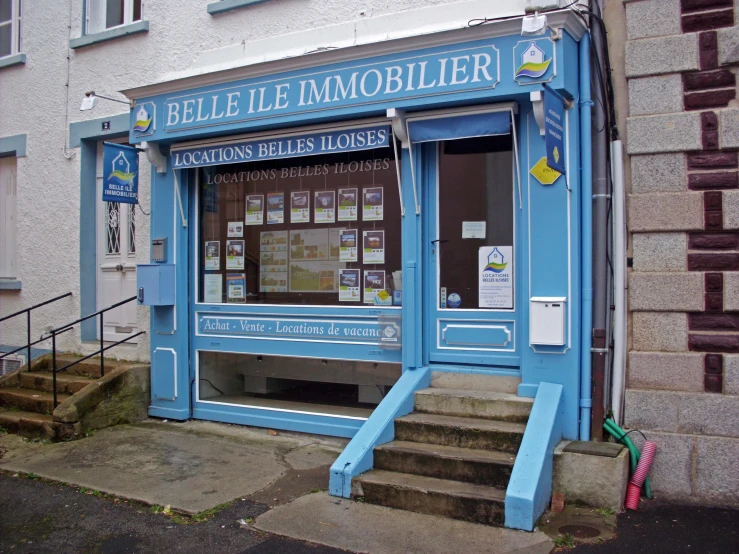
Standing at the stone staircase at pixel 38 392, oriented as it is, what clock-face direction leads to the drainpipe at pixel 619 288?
The drainpipe is roughly at 9 o'clock from the stone staircase.

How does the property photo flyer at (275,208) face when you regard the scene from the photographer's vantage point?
facing the viewer and to the left of the viewer

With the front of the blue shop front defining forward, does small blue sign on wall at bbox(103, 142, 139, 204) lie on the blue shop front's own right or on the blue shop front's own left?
on the blue shop front's own right

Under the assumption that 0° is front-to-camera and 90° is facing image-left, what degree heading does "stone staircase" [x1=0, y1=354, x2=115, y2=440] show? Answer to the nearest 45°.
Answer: approximately 45°

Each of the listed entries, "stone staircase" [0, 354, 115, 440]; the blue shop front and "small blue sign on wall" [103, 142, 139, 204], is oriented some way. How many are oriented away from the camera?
0

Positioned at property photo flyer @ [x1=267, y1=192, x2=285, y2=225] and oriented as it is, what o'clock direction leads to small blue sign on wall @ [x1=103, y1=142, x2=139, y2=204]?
The small blue sign on wall is roughly at 2 o'clock from the property photo flyer.

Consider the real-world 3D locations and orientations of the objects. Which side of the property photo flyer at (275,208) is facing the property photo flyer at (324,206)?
left

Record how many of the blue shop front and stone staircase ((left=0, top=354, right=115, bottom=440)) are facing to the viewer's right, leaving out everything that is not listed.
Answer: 0

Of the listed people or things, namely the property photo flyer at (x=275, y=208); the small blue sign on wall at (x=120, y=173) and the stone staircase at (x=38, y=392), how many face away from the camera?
0

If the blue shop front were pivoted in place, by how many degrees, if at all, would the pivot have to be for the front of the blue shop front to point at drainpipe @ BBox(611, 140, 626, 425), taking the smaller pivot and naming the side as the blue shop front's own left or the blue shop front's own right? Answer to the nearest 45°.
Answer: approximately 90° to the blue shop front's own left

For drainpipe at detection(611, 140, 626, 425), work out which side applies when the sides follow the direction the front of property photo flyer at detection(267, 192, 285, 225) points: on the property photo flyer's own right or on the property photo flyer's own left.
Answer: on the property photo flyer's own left
